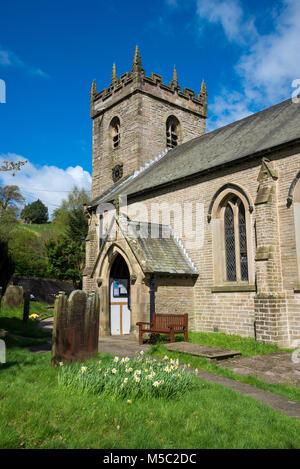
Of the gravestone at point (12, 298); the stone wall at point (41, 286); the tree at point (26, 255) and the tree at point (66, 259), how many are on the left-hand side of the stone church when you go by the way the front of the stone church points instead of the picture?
0

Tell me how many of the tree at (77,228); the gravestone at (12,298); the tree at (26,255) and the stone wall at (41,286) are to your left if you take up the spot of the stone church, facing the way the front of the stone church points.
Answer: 0

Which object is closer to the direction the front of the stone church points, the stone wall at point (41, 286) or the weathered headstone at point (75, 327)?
the weathered headstone

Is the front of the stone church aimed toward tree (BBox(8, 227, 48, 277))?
no

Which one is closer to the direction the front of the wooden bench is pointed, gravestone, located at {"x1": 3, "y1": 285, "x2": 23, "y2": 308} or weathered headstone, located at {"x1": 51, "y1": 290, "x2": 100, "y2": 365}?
the weathered headstone

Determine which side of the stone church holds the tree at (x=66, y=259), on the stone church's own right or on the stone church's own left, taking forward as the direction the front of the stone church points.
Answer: on the stone church's own right

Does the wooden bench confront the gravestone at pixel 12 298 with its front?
no

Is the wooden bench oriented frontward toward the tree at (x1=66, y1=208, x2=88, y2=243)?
no

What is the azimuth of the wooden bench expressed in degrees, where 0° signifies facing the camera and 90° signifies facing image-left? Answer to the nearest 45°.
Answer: approximately 45°

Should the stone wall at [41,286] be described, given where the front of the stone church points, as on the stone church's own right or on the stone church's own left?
on the stone church's own right

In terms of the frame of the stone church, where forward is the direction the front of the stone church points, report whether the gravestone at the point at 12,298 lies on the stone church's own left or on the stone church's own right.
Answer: on the stone church's own right

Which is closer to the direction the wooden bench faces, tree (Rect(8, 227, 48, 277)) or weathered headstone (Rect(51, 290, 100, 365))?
the weathered headstone

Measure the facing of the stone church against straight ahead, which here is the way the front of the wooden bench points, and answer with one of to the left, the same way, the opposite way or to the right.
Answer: the same way

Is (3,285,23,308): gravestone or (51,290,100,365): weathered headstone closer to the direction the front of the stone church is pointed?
the weathered headstone

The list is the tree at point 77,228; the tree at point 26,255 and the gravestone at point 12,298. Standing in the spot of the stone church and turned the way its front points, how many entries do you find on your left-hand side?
0

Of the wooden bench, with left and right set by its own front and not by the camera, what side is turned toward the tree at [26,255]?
right

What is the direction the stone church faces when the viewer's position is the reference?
facing the viewer and to the left of the viewer
